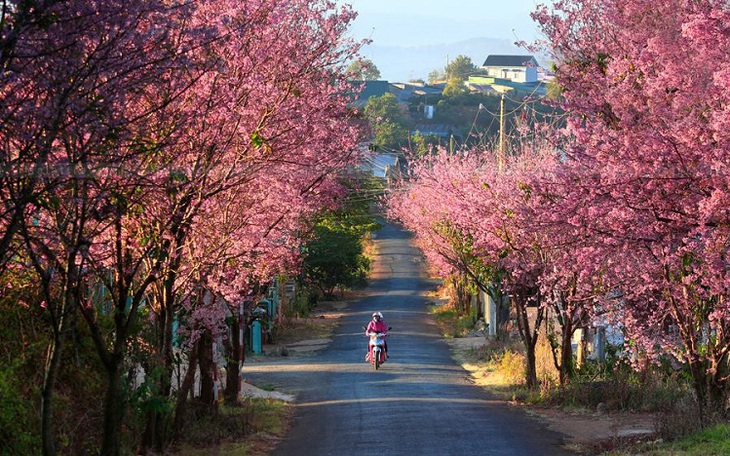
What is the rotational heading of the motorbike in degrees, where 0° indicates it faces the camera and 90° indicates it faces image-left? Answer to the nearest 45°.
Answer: approximately 0°

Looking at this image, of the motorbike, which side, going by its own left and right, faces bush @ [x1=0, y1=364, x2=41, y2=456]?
front
